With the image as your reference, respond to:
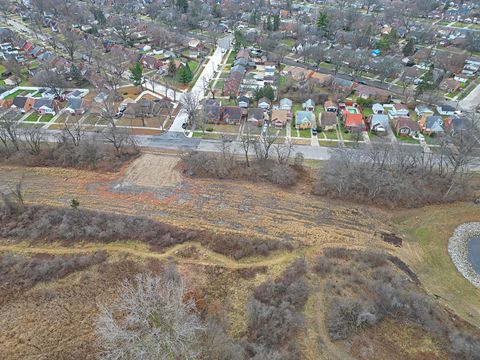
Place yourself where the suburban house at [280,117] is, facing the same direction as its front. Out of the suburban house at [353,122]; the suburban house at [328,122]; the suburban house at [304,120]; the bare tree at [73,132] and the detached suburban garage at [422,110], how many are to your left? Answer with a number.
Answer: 4

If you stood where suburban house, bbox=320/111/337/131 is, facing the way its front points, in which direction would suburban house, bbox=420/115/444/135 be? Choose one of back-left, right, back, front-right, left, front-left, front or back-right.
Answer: left

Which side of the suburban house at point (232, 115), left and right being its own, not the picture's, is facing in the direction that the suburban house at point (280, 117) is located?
left

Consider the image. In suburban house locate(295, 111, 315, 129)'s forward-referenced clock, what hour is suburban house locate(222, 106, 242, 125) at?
suburban house locate(222, 106, 242, 125) is roughly at 3 o'clock from suburban house locate(295, 111, 315, 129).

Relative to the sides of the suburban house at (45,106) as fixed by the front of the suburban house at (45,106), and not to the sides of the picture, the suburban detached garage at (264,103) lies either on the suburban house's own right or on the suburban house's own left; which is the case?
on the suburban house's own left

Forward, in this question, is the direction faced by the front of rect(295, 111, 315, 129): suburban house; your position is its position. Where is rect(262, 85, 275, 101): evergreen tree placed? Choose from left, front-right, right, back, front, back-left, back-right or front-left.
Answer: back-right

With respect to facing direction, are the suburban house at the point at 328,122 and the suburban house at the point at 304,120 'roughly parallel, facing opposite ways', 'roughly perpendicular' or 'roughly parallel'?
roughly parallel

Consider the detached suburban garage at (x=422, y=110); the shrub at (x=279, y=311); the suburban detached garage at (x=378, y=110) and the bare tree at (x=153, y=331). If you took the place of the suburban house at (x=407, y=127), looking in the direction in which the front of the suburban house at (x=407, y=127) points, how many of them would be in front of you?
2

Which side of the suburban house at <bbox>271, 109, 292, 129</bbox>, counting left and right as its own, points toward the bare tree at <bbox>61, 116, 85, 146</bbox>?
right

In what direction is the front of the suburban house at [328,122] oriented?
toward the camera

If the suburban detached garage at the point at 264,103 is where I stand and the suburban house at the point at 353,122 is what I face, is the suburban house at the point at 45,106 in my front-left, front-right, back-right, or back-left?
back-right

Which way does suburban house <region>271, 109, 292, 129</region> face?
toward the camera

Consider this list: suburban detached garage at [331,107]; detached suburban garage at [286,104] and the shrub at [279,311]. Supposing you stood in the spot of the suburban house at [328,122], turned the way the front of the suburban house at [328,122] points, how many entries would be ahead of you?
1

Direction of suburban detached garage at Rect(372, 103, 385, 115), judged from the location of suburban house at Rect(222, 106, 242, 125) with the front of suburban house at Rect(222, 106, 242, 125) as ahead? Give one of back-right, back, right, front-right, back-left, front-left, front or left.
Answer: left

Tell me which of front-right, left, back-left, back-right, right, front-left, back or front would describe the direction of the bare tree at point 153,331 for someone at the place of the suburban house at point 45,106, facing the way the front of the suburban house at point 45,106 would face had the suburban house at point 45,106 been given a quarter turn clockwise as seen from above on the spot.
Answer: left

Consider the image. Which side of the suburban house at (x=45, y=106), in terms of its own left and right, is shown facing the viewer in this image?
front

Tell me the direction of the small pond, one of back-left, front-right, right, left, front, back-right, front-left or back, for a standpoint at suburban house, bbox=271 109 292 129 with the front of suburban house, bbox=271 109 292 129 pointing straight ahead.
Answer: front-left
